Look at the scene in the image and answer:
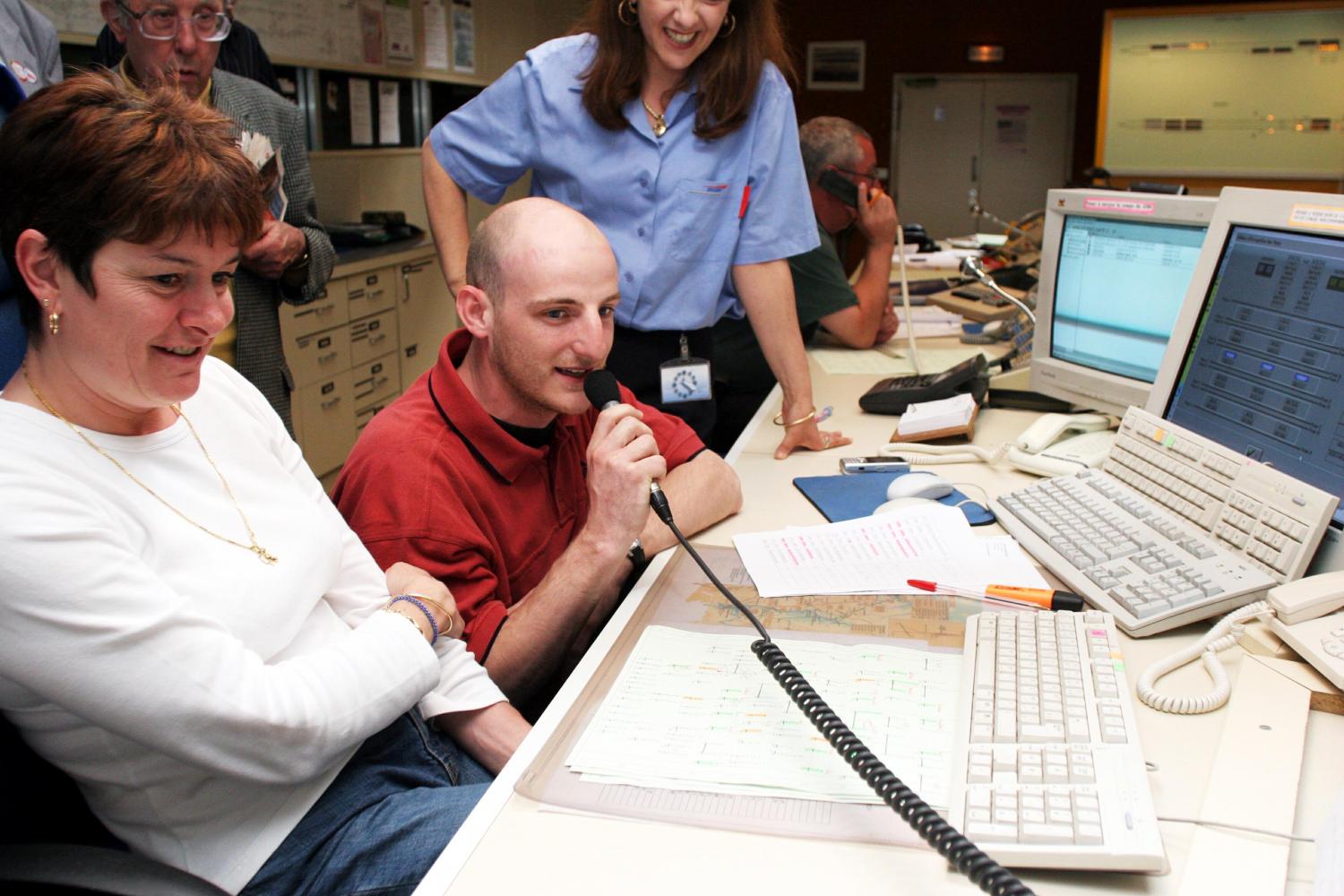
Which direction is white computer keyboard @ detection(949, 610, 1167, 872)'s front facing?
to the viewer's left

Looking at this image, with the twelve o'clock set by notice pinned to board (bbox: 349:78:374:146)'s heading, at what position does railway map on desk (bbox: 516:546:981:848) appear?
The railway map on desk is roughly at 12 o'clock from the notice pinned to board.

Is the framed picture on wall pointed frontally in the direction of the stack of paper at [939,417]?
yes

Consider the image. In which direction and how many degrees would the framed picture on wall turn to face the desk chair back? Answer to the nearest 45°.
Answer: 0° — it already faces it

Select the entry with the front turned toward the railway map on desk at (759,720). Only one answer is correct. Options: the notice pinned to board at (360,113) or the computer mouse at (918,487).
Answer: the notice pinned to board

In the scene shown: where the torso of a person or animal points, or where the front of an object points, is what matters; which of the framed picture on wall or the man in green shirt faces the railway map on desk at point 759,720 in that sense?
the framed picture on wall

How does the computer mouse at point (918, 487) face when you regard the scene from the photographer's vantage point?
facing to the right of the viewer

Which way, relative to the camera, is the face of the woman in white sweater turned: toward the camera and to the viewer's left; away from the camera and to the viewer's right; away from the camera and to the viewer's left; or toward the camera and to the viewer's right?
toward the camera and to the viewer's right
